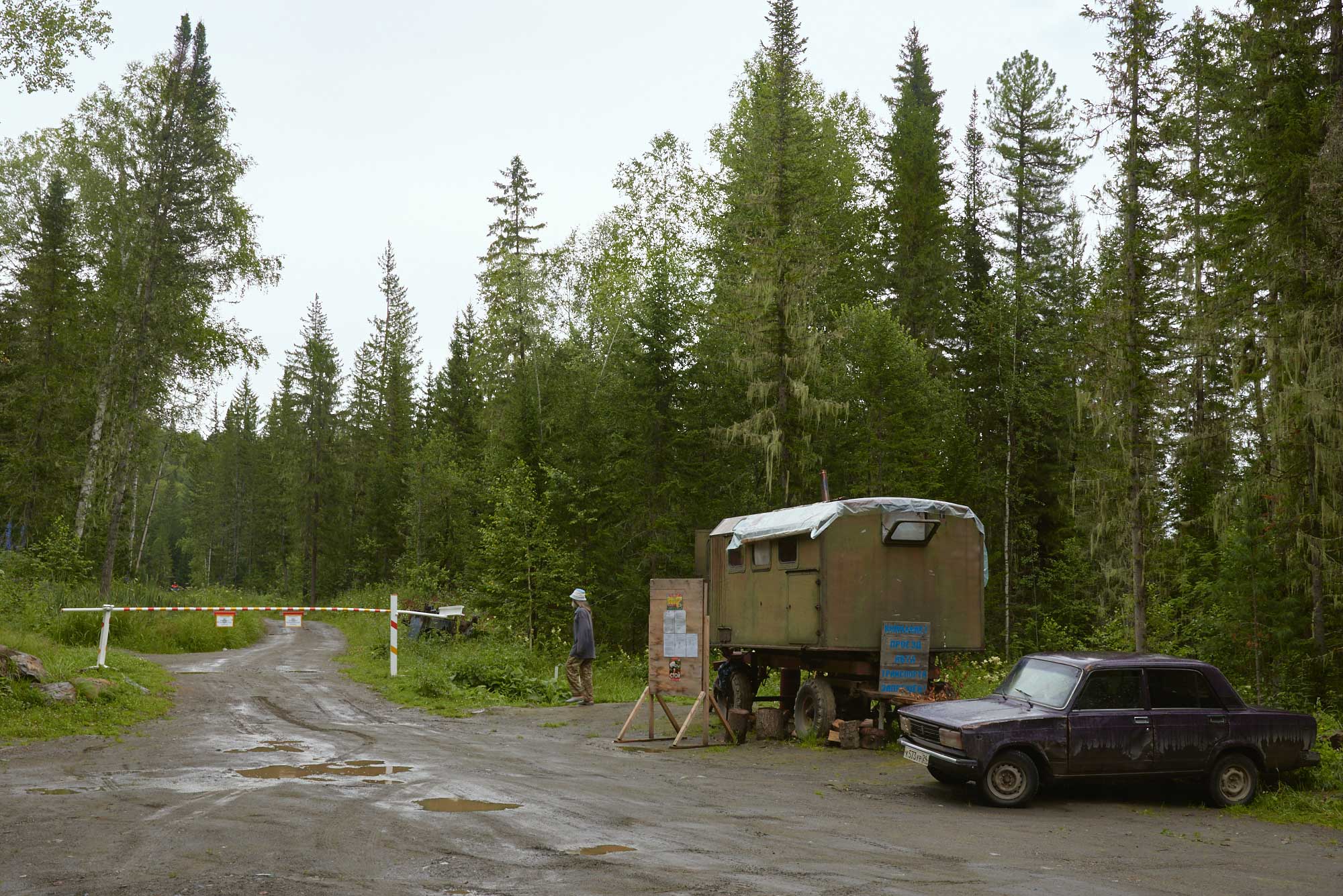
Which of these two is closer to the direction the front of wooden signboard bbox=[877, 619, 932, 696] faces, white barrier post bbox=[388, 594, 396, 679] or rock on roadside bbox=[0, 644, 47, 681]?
the rock on roadside

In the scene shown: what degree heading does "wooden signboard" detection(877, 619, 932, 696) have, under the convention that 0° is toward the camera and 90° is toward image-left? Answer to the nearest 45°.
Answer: approximately 0°

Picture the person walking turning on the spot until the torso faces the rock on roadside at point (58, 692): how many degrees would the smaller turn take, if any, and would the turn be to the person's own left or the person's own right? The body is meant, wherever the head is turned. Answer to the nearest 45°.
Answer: approximately 45° to the person's own left

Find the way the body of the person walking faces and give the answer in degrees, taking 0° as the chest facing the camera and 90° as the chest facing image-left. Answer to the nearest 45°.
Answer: approximately 90°

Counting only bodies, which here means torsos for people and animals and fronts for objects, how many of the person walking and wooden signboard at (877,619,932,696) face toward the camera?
1

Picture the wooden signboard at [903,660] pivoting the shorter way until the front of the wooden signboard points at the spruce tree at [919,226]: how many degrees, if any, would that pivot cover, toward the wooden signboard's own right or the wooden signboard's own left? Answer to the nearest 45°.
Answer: approximately 180°

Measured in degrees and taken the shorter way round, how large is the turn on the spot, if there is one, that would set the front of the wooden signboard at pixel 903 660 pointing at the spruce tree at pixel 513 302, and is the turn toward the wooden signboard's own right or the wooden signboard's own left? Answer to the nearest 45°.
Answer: approximately 135° to the wooden signboard's own right
